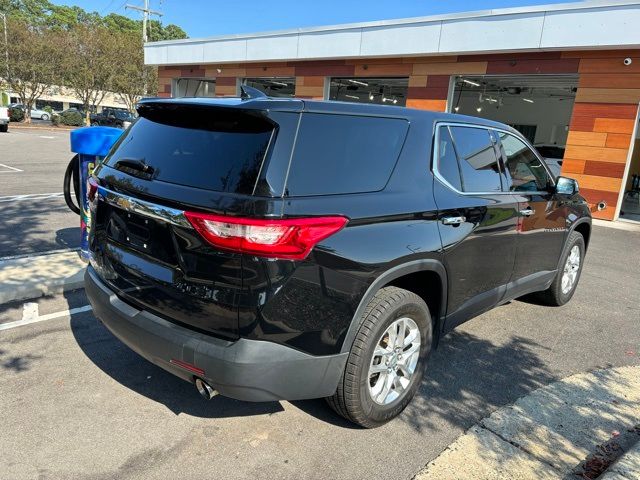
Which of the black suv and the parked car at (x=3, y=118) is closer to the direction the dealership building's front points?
the black suv

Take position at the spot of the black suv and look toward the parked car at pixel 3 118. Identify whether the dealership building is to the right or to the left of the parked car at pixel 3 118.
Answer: right

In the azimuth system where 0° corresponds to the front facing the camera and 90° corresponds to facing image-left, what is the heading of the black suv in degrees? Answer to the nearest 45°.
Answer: approximately 225°

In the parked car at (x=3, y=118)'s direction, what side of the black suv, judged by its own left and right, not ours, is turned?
left

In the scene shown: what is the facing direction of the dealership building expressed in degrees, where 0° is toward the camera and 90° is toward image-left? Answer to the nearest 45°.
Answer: approximately 45°

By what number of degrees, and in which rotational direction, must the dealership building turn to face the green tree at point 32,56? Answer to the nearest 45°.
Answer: approximately 90° to its right

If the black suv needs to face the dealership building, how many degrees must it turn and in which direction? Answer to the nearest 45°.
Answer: approximately 45° to its left

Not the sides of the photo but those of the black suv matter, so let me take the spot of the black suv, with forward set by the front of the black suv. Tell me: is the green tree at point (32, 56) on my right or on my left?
on my left

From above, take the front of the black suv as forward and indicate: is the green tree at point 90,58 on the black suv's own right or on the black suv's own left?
on the black suv's own left

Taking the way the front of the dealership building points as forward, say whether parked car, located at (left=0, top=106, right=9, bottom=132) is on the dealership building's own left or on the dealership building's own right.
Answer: on the dealership building's own right
